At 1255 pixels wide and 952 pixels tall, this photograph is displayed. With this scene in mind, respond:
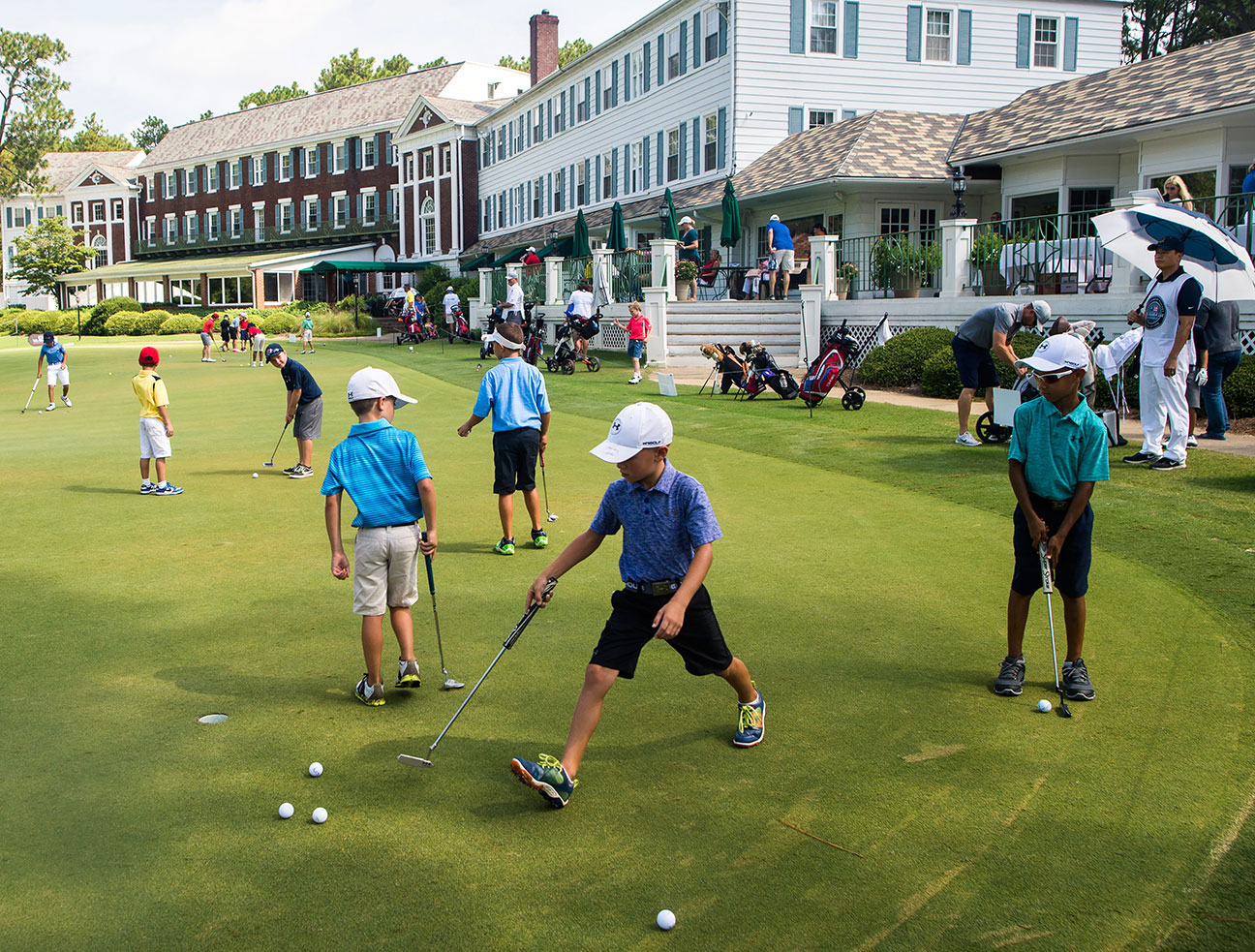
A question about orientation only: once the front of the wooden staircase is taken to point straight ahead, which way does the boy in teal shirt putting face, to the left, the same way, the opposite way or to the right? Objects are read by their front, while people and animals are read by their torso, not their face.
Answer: the same way

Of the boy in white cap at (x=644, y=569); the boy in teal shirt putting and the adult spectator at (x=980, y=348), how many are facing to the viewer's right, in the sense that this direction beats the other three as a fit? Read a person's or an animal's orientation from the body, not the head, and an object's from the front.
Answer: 1

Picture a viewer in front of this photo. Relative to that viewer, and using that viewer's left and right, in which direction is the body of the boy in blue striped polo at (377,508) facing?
facing away from the viewer

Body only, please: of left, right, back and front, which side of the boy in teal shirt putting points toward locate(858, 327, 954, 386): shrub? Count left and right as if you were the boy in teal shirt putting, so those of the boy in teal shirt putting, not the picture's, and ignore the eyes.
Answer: back

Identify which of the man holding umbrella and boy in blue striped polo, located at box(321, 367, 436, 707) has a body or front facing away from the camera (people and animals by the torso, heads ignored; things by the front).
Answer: the boy in blue striped polo

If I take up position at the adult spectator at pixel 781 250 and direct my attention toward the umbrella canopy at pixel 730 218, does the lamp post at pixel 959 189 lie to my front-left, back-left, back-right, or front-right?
back-right

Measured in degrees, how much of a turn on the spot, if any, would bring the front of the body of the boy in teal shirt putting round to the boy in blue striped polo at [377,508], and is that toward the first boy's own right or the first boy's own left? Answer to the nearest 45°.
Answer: approximately 90° to the first boy's own right

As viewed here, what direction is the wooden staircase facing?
toward the camera

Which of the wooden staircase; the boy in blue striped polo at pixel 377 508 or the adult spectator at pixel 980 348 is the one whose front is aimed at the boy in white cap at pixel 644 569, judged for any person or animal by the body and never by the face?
the wooden staircase

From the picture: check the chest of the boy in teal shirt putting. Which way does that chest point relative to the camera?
toward the camera

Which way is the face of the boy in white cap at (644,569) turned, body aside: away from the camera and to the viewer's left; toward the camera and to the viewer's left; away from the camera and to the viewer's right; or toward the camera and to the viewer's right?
toward the camera and to the viewer's left

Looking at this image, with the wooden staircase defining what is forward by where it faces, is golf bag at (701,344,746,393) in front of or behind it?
in front

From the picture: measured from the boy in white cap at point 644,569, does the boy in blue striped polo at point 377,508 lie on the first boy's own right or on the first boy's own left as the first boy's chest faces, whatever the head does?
on the first boy's own right

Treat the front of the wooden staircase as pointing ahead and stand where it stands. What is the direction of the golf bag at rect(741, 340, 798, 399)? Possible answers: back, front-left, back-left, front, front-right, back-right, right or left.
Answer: front

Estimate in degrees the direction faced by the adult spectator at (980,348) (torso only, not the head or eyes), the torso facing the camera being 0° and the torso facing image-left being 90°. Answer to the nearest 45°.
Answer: approximately 270°

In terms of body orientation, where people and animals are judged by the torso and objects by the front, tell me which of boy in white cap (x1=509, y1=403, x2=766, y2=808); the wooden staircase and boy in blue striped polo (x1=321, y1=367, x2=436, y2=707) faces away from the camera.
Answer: the boy in blue striped polo

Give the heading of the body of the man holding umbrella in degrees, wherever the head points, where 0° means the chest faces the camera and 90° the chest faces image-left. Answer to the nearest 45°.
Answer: approximately 45°
